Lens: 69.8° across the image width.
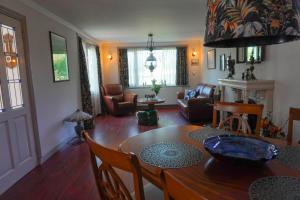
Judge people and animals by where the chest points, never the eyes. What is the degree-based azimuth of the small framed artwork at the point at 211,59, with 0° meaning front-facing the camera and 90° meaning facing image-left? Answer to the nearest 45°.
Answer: approximately 45°

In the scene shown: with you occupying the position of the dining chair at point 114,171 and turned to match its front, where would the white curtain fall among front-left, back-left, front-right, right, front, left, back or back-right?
front-left

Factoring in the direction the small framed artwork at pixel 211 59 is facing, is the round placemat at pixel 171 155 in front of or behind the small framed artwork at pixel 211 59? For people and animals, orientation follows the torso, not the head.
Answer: in front

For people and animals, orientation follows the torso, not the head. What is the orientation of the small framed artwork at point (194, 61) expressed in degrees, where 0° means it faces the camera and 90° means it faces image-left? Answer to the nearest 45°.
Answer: approximately 0°

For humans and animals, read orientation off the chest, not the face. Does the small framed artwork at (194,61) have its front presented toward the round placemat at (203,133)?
yes

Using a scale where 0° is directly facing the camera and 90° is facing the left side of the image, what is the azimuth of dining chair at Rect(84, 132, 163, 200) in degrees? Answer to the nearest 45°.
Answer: approximately 225°

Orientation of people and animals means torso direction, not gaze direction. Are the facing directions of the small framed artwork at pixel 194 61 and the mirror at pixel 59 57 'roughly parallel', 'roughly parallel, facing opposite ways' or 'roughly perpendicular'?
roughly perpendicular

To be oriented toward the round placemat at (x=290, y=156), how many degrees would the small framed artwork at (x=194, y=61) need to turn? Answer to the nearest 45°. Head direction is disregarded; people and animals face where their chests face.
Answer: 0° — it already faces it

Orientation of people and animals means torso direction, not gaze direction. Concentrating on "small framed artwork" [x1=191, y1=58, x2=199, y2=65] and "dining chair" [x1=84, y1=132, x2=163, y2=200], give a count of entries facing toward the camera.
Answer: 1
